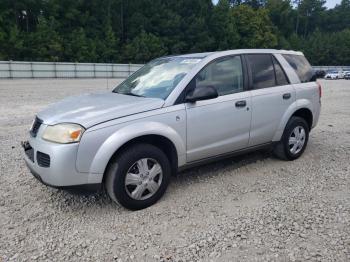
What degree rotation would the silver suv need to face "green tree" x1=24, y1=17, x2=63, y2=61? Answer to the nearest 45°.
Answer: approximately 135° to its right

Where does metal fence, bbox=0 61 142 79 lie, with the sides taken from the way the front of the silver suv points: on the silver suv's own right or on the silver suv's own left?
on the silver suv's own right

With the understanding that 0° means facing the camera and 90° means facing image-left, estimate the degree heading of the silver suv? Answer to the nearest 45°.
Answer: approximately 45°
